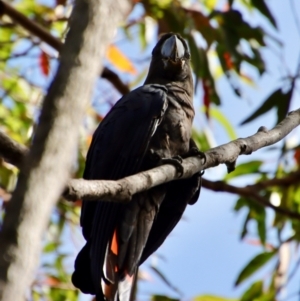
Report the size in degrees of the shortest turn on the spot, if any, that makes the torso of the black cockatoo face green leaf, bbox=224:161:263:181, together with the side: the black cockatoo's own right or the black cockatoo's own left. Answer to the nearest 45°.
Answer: approximately 90° to the black cockatoo's own left

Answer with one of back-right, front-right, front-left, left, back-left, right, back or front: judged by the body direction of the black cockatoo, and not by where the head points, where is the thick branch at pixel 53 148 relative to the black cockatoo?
front-right

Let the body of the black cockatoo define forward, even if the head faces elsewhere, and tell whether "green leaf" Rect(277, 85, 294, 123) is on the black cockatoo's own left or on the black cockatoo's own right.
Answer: on the black cockatoo's own left

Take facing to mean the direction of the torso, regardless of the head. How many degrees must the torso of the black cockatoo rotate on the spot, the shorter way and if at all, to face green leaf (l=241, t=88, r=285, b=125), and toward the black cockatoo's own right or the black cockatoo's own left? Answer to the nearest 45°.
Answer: approximately 90° to the black cockatoo's own left

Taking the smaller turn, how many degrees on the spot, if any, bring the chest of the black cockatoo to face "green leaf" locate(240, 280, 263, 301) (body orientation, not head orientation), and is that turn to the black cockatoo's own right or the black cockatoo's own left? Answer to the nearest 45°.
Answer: approximately 90° to the black cockatoo's own left

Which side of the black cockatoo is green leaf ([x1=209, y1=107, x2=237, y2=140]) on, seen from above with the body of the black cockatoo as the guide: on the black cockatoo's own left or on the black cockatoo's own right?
on the black cockatoo's own left

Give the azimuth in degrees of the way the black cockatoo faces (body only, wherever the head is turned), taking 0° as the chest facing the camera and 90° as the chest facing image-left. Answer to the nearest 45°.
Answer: approximately 315°

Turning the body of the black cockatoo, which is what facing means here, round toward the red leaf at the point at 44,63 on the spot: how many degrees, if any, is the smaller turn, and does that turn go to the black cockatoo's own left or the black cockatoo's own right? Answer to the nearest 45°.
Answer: approximately 180°
